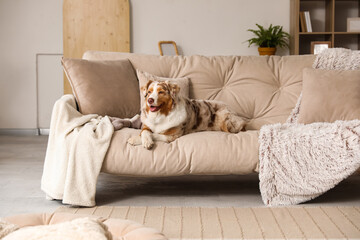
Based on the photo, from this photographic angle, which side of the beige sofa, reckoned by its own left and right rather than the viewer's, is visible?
front

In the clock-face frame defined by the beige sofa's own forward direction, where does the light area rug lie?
The light area rug is roughly at 12 o'clock from the beige sofa.

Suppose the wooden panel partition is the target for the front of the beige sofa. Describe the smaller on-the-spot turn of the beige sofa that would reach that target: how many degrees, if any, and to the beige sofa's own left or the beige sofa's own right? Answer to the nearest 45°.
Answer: approximately 135° to the beige sofa's own right

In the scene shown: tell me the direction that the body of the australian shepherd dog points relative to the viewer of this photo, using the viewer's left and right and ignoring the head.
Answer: facing the viewer and to the left of the viewer

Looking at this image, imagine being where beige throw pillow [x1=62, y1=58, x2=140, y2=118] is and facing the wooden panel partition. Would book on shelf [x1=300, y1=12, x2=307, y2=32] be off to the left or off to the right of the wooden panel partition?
right

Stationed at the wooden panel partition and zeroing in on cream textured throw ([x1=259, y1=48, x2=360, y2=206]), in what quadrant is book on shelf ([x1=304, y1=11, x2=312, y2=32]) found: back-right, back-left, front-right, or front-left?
front-left
